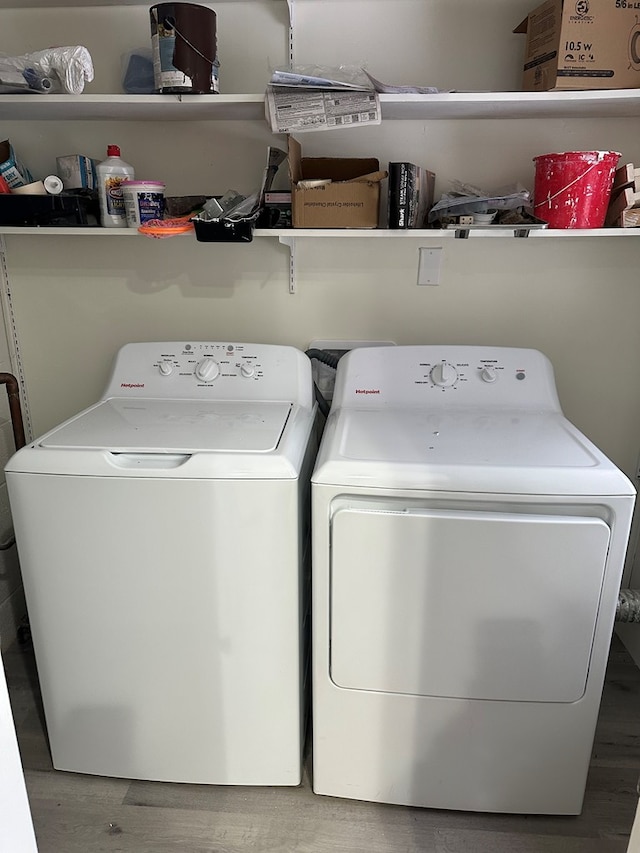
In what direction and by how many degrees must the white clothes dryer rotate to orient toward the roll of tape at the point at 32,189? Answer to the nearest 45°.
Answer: approximately 90° to its right

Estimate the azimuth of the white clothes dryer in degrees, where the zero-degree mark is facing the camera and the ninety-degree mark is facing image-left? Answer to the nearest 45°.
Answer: approximately 0°

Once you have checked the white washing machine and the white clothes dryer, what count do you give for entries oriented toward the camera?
2

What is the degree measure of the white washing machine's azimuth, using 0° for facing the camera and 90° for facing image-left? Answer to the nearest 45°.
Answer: approximately 0°

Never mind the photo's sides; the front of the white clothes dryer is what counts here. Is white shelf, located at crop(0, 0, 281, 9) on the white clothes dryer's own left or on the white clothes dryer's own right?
on the white clothes dryer's own right

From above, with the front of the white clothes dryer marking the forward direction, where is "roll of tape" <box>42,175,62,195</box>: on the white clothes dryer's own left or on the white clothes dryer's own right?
on the white clothes dryer's own right
